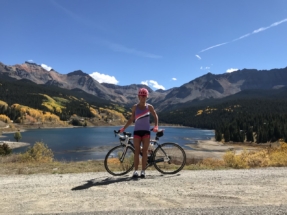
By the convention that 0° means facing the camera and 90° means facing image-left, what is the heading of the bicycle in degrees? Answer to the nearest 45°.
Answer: approximately 90°

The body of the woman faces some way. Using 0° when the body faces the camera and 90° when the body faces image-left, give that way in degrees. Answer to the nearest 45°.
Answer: approximately 0°
